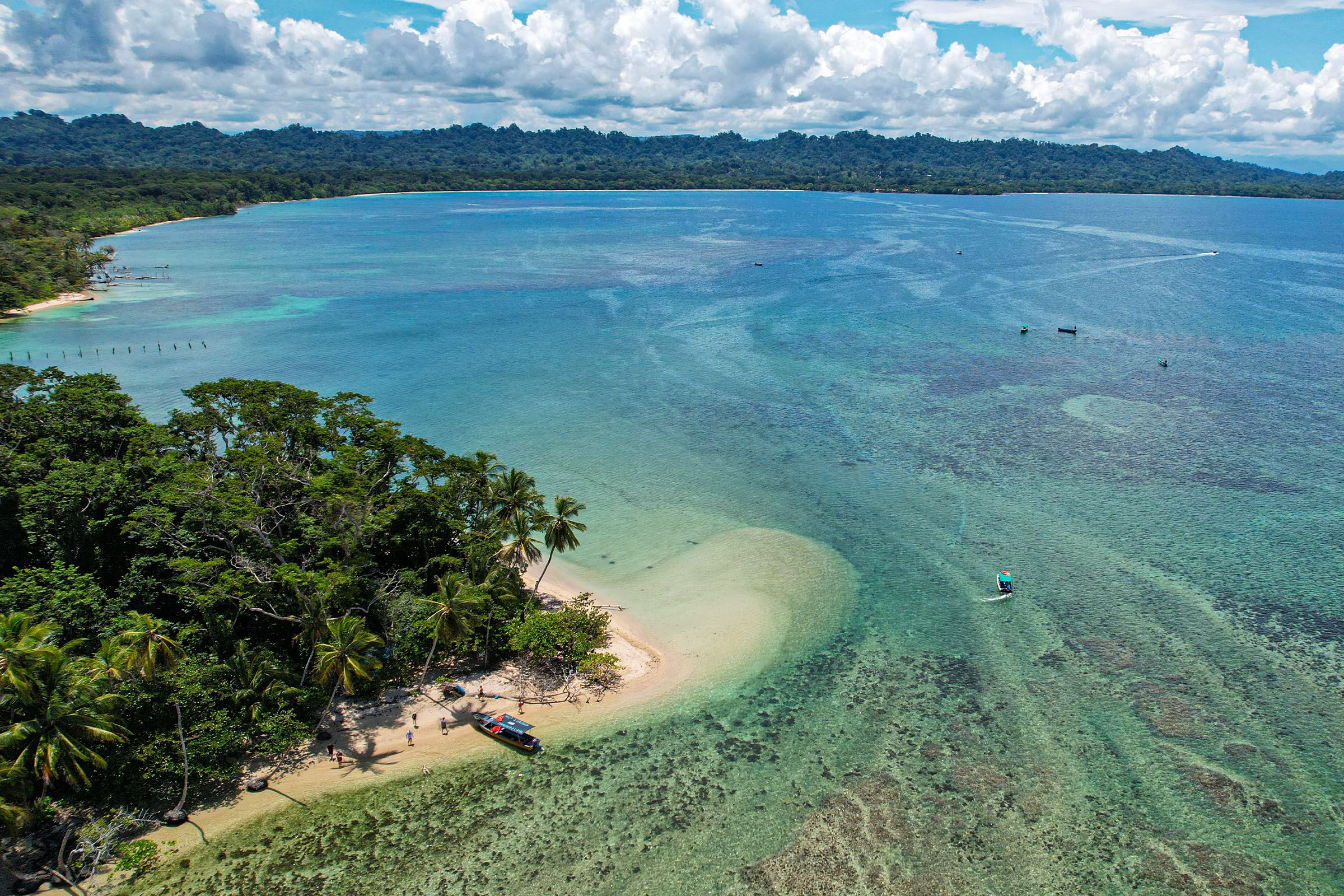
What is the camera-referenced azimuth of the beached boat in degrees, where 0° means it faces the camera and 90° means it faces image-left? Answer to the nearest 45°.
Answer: approximately 135°

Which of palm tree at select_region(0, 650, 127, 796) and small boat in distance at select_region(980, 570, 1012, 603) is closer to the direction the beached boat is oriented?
the palm tree

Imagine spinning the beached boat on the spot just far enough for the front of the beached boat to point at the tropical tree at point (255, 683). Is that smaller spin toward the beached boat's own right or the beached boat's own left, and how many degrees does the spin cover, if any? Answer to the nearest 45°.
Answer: approximately 45° to the beached boat's own left

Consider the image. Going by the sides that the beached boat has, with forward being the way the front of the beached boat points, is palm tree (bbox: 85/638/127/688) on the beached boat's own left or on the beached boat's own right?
on the beached boat's own left

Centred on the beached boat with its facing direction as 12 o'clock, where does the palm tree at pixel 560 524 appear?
The palm tree is roughly at 2 o'clock from the beached boat.
